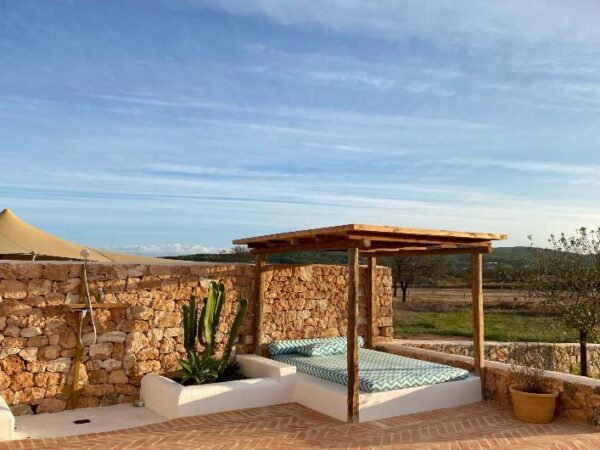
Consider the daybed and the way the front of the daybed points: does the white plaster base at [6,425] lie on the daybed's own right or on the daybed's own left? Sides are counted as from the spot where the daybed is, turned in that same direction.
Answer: on the daybed's own right

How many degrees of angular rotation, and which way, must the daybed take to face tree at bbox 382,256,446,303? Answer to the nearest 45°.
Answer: approximately 135° to its left

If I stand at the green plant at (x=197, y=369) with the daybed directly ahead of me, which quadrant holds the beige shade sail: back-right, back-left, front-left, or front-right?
back-left

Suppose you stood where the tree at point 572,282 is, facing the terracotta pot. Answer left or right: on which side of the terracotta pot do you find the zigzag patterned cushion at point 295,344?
right

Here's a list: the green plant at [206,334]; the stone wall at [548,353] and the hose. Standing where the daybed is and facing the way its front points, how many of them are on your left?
1

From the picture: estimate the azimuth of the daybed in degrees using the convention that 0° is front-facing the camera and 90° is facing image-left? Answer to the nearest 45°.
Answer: approximately 315°

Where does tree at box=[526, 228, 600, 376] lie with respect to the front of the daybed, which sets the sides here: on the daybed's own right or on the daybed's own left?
on the daybed's own left

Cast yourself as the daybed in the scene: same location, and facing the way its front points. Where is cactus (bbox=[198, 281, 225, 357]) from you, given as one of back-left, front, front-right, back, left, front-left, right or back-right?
back-right
